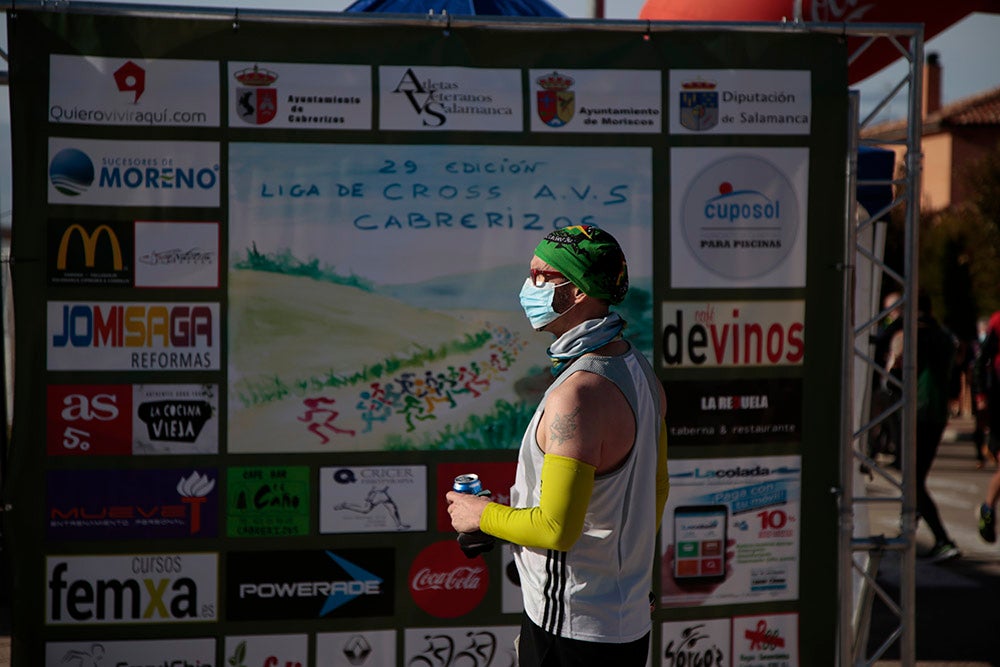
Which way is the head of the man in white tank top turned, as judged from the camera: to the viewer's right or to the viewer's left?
to the viewer's left
